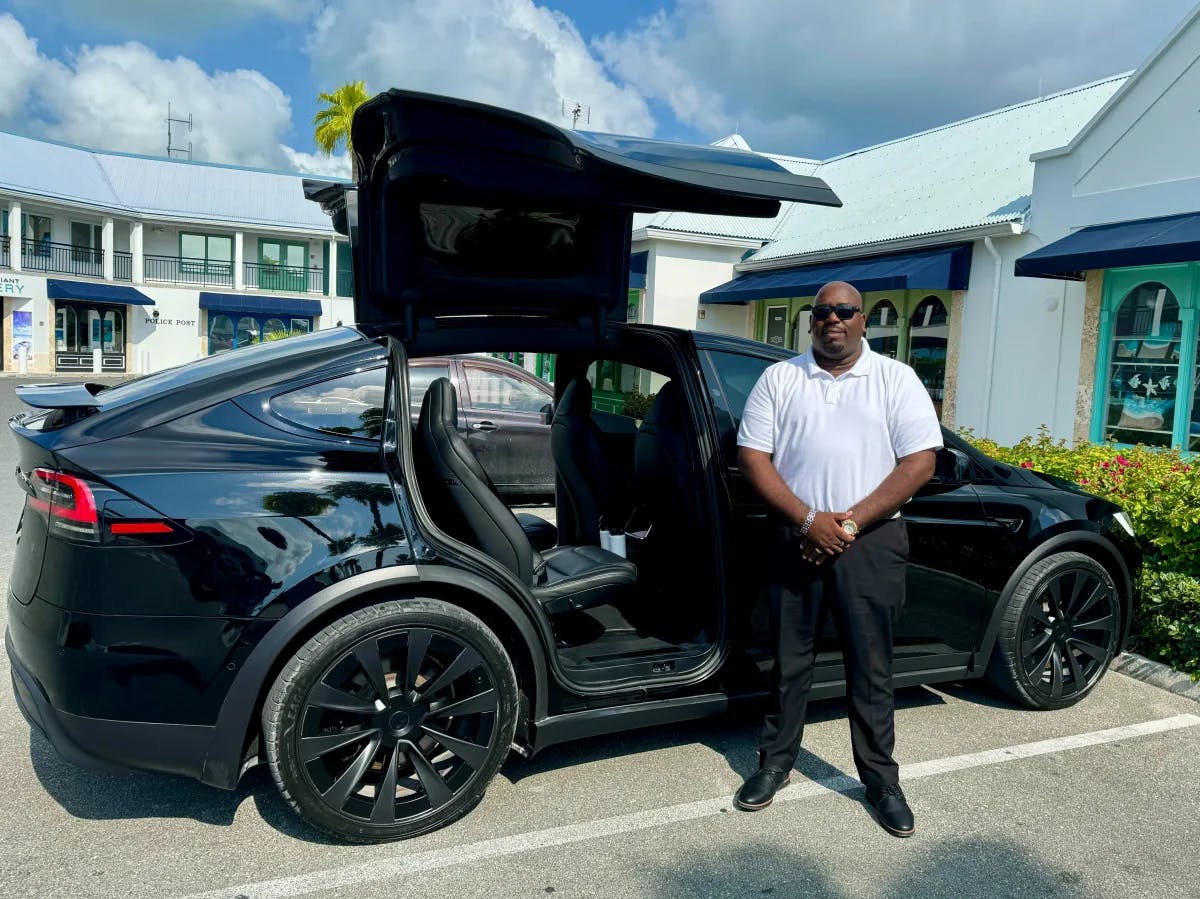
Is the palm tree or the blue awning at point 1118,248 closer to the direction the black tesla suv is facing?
the blue awning

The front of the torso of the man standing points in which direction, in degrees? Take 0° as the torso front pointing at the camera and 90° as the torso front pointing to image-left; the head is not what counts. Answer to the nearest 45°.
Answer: approximately 0°

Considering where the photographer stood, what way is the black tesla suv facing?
facing away from the viewer and to the right of the viewer

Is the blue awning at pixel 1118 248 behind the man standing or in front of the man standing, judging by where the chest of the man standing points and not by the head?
behind

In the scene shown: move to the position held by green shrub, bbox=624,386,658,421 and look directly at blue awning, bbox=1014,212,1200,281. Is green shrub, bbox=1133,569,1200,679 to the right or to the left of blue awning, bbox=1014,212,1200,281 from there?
right

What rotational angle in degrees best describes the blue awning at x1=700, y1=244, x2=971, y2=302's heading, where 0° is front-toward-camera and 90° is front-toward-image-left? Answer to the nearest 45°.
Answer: approximately 45°

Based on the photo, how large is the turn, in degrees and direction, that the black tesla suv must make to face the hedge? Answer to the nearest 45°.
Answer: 0° — it already faces it

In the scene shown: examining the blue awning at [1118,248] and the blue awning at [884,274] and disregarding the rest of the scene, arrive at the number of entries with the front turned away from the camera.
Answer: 0

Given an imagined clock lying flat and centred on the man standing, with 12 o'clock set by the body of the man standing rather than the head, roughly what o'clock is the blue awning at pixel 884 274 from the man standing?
The blue awning is roughly at 6 o'clock from the man standing.

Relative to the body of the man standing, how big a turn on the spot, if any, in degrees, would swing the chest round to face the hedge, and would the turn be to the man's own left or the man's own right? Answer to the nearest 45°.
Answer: approximately 135° to the man's own left
